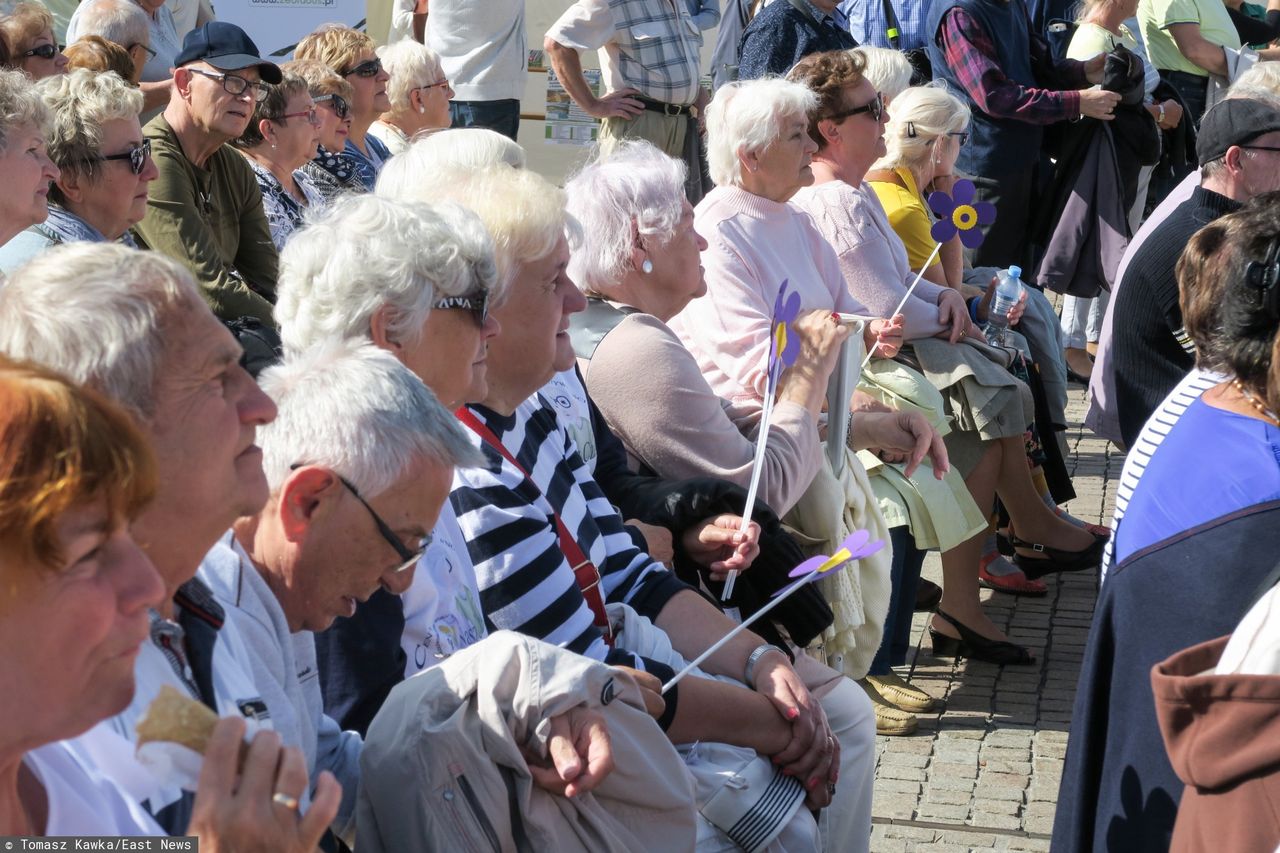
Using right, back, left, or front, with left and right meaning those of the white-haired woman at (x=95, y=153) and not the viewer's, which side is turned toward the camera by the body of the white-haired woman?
right

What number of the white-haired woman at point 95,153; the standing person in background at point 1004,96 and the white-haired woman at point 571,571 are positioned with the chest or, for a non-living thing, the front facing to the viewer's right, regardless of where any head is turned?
3

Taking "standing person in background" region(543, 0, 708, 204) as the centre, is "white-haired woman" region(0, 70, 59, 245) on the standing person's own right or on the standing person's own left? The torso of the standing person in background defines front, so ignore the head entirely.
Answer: on the standing person's own right

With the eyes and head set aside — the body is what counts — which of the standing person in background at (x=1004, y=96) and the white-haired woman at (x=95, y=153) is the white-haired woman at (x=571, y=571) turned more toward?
the standing person in background

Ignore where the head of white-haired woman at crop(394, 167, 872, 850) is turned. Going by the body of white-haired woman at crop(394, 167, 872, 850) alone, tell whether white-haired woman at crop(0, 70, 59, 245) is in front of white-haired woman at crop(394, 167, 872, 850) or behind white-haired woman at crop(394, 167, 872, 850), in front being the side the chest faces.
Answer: behind

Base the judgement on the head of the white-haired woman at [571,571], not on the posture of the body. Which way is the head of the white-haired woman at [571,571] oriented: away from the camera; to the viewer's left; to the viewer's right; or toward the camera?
to the viewer's right

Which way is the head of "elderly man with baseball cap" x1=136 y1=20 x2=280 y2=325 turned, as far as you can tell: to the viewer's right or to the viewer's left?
to the viewer's right

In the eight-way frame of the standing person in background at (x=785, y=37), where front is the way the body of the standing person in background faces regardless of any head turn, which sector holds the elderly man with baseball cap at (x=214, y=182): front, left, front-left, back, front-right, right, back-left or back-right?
right

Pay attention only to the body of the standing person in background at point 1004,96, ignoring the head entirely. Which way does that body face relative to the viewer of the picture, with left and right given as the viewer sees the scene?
facing to the right of the viewer

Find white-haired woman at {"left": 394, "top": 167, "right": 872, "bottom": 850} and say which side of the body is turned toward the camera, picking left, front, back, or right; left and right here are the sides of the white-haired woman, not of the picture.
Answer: right

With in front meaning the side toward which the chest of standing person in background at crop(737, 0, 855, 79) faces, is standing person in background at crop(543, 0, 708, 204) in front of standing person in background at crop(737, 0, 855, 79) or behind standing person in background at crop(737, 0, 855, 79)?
behind

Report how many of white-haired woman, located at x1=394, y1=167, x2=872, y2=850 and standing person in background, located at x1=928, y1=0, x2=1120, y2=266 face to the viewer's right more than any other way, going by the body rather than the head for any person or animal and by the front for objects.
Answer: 2

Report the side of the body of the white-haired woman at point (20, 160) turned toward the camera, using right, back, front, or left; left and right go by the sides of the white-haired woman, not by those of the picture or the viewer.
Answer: right

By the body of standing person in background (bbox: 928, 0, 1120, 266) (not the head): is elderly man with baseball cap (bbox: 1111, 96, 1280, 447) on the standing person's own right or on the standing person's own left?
on the standing person's own right
